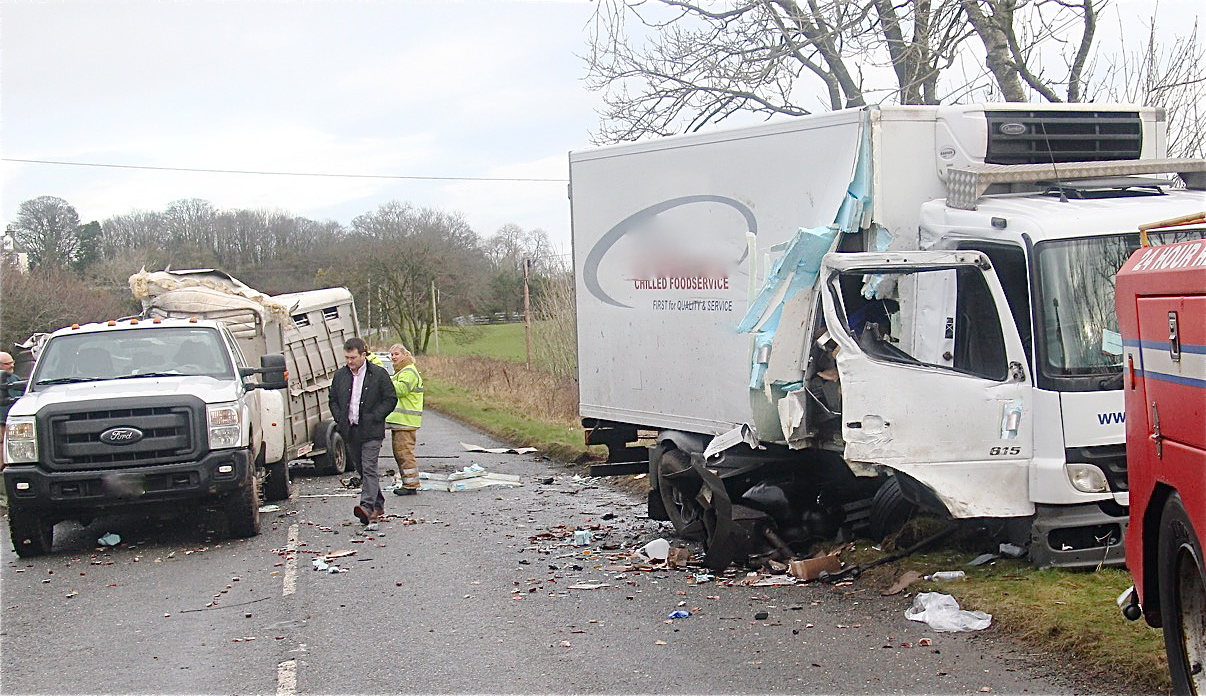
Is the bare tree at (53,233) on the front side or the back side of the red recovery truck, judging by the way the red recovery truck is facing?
on the back side

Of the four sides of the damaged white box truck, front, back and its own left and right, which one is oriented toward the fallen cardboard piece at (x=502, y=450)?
back

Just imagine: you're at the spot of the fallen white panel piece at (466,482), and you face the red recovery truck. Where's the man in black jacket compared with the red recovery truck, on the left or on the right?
right

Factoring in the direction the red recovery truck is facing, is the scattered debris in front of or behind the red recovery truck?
behind

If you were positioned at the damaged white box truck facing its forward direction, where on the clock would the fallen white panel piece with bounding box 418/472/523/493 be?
The fallen white panel piece is roughly at 6 o'clock from the damaged white box truck.

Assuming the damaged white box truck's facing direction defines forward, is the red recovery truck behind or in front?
in front

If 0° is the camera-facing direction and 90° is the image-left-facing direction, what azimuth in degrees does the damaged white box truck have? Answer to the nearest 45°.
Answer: approximately 315°
